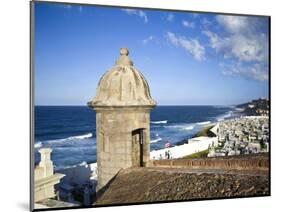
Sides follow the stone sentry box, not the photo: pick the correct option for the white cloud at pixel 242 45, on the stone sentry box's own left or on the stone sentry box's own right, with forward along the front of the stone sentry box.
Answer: on the stone sentry box's own left

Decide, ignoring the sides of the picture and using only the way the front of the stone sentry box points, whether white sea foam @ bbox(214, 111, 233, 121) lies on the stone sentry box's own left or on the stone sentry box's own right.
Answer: on the stone sentry box's own left

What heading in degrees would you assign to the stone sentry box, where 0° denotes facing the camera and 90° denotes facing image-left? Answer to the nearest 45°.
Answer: approximately 315°

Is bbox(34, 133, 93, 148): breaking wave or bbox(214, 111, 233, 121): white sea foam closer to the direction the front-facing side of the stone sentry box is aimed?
the white sea foam
